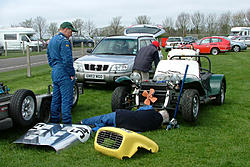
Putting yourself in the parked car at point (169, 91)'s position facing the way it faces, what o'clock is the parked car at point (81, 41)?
the parked car at point (81, 41) is roughly at 4 o'clock from the parked car at point (169, 91).

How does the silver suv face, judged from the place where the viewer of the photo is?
facing the viewer and to the left of the viewer

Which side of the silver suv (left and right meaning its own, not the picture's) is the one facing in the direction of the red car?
back

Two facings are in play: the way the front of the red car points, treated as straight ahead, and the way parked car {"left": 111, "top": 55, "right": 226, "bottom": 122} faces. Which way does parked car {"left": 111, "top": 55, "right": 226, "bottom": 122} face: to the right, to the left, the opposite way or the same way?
to the left

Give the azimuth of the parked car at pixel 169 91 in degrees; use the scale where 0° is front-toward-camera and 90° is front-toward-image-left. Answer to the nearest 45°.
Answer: approximately 45°

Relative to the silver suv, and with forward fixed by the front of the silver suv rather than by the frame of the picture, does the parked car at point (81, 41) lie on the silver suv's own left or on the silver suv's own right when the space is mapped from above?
on the silver suv's own right

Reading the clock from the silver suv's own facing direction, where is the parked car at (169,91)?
The parked car is roughly at 10 o'clock from the silver suv.

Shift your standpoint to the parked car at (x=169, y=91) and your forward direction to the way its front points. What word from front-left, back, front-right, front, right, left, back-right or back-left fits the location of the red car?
back-right

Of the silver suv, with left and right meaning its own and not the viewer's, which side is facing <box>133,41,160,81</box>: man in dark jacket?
left

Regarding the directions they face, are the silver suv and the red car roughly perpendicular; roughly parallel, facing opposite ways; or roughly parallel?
roughly perpendicular

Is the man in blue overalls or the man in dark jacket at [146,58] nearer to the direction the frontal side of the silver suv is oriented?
the man in blue overalls

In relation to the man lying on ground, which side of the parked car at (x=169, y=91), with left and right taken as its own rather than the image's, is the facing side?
front
